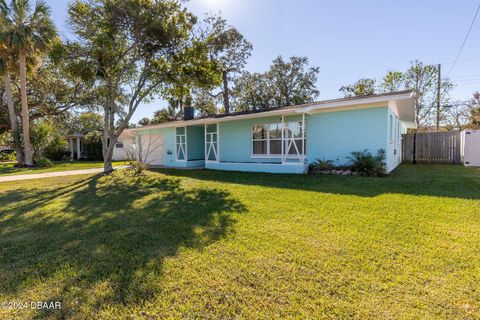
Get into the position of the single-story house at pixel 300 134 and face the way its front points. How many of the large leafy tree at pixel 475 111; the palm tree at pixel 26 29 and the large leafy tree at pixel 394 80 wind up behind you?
2

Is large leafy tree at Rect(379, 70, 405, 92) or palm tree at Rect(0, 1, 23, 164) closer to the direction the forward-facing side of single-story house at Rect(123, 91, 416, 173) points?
the palm tree

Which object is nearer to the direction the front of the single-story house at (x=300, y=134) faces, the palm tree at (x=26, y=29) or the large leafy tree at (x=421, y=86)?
the palm tree

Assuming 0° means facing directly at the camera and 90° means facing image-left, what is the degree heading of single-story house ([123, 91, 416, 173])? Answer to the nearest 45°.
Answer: approximately 45°

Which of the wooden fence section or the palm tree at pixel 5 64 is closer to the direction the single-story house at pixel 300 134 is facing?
the palm tree

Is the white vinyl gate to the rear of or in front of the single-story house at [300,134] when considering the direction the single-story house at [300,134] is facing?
to the rear

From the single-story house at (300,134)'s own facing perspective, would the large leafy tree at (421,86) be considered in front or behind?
behind

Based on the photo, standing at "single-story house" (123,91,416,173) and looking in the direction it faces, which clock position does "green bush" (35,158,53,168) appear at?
The green bush is roughly at 2 o'clock from the single-story house.

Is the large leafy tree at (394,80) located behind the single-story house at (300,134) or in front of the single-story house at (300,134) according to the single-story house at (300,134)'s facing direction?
behind

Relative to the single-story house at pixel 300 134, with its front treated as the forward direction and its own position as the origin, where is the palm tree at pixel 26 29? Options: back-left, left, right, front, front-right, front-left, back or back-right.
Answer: front-right

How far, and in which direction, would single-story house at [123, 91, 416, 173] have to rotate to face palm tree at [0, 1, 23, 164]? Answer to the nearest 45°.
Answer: approximately 45° to its right

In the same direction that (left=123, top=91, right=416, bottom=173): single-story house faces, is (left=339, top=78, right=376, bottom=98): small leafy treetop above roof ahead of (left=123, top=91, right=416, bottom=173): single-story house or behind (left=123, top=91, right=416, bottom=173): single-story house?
behind

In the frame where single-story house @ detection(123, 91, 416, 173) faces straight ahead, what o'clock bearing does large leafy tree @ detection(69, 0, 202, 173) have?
The large leafy tree is roughly at 1 o'clock from the single-story house.

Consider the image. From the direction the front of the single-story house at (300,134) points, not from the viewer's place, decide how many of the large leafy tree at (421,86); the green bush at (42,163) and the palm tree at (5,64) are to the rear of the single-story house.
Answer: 1
